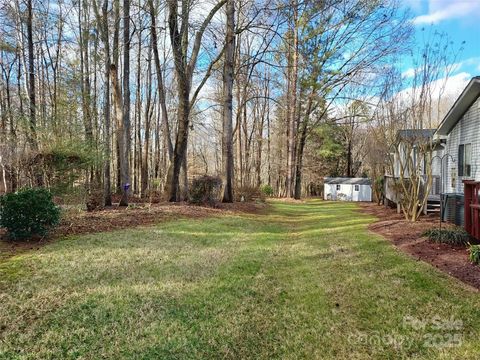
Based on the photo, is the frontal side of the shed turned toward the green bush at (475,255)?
yes

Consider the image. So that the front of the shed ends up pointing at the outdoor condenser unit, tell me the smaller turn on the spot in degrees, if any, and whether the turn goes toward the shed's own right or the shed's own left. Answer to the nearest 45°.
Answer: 0° — it already faces it

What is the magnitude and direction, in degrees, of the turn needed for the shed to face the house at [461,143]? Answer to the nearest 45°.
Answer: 0° — it already faces it

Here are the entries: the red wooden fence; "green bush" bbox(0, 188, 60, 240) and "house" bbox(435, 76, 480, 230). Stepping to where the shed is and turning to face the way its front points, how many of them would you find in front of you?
3

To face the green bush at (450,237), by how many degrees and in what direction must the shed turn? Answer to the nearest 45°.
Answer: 0° — it already faces it

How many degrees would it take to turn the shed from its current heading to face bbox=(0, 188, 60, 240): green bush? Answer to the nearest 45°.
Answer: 0° — it already faces it

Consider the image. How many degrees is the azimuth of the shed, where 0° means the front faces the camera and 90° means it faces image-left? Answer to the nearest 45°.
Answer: approximately 0°
